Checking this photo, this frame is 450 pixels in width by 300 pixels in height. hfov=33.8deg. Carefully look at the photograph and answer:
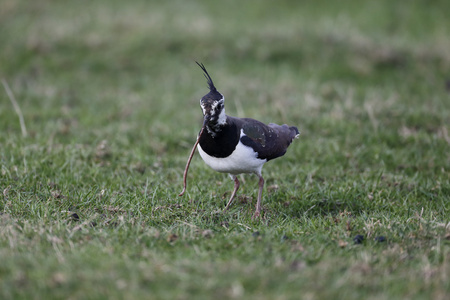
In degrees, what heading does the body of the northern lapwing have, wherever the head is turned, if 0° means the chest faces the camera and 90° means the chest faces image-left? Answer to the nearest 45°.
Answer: approximately 45°
